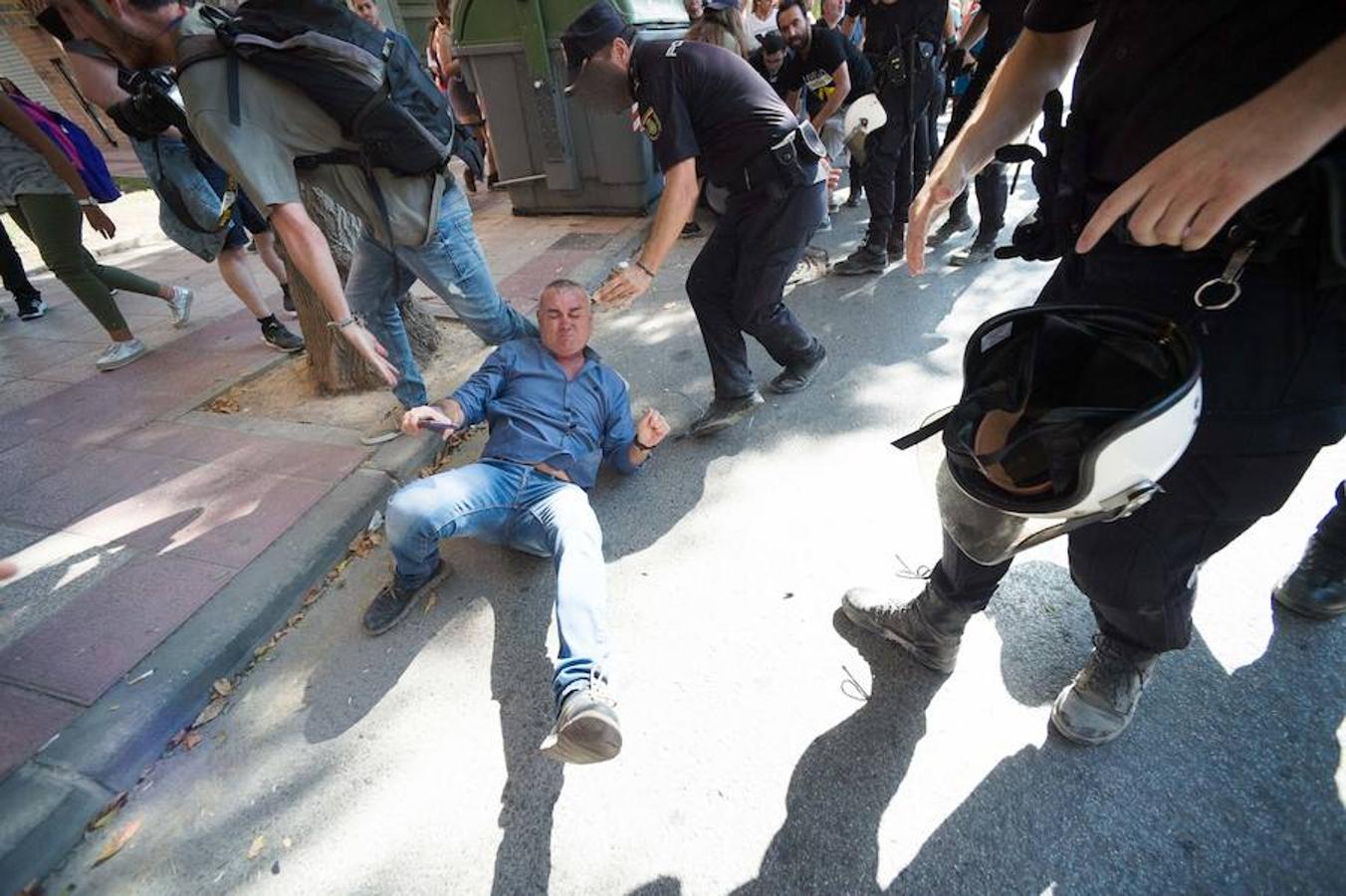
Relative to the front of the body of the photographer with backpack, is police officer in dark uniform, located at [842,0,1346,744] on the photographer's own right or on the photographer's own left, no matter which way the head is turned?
on the photographer's own left

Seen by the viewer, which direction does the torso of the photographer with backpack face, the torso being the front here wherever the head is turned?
to the viewer's left

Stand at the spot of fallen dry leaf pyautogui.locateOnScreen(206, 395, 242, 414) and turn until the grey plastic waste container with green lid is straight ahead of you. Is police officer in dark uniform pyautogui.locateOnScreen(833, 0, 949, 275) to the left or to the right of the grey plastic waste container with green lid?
right

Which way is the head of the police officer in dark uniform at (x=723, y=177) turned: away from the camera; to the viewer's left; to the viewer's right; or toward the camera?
to the viewer's left

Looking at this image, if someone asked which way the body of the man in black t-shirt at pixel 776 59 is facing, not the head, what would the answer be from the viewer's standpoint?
toward the camera

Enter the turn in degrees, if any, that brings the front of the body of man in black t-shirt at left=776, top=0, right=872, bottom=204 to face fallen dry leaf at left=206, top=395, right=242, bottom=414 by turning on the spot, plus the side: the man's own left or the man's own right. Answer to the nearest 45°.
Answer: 0° — they already face it

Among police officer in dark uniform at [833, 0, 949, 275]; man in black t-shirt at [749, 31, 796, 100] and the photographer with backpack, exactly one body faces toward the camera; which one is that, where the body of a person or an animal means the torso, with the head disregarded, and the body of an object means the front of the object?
the man in black t-shirt

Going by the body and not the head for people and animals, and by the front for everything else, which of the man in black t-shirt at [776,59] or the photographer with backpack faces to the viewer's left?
the photographer with backpack

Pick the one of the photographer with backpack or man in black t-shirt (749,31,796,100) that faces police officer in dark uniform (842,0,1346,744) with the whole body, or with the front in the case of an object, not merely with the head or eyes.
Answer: the man in black t-shirt

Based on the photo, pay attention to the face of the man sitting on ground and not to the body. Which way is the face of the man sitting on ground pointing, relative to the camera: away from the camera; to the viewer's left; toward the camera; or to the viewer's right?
toward the camera
